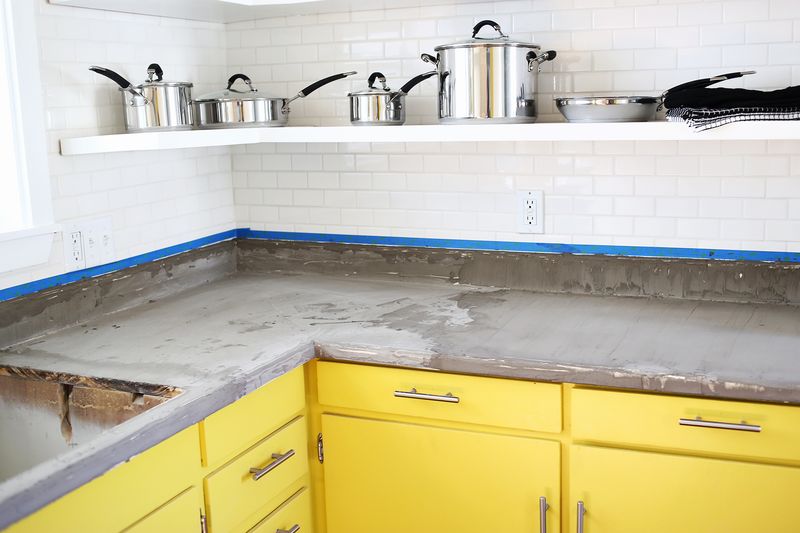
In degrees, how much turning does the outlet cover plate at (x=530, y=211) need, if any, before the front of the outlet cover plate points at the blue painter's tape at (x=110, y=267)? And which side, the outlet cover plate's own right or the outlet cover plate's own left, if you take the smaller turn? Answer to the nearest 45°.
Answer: approximately 90° to the outlet cover plate's own right

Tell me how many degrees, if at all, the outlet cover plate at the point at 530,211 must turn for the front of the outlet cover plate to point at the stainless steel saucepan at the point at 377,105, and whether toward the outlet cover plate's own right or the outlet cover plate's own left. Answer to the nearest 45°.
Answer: approximately 90° to the outlet cover plate's own right

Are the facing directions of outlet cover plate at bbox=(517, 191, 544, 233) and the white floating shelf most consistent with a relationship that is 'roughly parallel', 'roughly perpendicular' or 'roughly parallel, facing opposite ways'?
roughly parallel

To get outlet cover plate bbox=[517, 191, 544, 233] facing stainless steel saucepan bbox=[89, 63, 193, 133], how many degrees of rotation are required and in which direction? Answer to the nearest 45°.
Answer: approximately 90° to its right

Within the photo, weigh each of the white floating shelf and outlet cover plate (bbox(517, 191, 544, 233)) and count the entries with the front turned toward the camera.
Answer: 2

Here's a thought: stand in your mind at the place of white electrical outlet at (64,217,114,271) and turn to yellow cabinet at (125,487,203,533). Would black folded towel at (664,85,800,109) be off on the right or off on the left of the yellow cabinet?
left

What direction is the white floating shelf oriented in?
toward the camera

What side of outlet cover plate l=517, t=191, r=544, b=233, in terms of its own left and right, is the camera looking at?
front

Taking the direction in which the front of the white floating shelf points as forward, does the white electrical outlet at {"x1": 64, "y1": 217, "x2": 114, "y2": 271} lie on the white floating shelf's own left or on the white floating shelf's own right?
on the white floating shelf's own right
